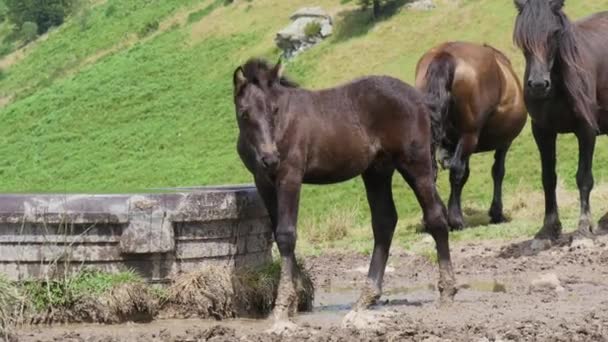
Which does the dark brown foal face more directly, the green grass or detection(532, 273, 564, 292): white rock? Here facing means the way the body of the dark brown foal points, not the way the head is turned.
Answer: the green grass

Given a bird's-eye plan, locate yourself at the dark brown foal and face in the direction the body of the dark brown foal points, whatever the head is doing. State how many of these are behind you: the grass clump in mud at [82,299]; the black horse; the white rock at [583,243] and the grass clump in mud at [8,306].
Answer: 2

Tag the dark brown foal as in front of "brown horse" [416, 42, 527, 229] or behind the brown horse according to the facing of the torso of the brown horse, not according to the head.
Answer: behind

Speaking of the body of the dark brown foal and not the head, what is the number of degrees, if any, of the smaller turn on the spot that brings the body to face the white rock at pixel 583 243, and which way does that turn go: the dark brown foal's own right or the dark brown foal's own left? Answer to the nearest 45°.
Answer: approximately 180°

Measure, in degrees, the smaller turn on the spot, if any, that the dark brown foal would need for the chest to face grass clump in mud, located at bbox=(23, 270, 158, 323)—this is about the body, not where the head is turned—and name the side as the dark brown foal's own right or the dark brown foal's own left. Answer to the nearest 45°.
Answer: approximately 45° to the dark brown foal's own right

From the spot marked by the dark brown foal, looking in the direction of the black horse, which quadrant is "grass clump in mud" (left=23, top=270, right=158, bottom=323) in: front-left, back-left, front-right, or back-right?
back-left

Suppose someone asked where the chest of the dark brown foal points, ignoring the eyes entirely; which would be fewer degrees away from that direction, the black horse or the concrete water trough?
the concrete water trough

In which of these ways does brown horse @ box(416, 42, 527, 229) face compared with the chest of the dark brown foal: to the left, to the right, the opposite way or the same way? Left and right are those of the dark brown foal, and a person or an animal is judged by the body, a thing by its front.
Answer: the opposite way

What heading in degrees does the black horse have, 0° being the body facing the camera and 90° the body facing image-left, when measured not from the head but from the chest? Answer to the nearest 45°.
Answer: approximately 45°
